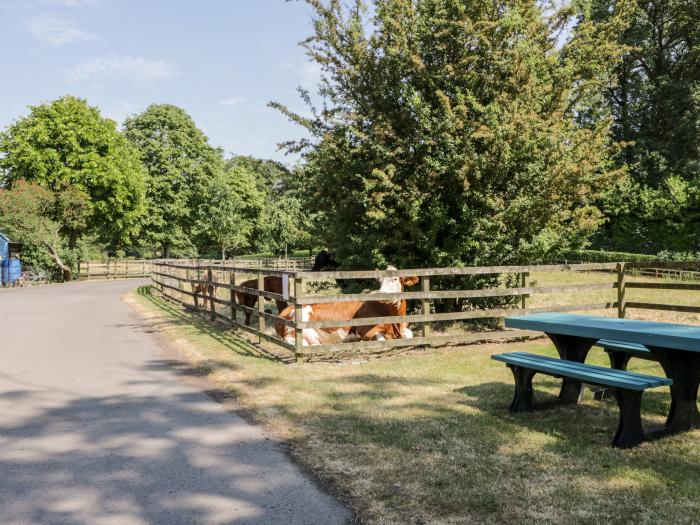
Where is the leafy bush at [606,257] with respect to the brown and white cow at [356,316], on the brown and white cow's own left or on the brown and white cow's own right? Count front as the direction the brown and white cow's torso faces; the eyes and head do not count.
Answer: on the brown and white cow's own left

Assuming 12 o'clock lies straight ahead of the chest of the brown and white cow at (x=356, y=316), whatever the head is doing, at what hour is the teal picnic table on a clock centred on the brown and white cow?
The teal picnic table is roughly at 2 o'clock from the brown and white cow.

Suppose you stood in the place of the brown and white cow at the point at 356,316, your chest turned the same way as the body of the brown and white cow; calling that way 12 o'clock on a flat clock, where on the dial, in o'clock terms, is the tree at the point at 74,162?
The tree is roughly at 8 o'clock from the brown and white cow.

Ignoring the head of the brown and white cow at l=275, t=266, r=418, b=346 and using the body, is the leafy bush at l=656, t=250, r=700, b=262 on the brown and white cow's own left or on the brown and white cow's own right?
on the brown and white cow's own left

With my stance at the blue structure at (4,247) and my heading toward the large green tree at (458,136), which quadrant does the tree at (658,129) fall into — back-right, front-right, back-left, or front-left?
front-left

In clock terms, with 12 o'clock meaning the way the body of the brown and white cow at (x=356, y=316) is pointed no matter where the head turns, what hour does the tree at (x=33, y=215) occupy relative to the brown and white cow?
The tree is roughly at 8 o'clock from the brown and white cow.

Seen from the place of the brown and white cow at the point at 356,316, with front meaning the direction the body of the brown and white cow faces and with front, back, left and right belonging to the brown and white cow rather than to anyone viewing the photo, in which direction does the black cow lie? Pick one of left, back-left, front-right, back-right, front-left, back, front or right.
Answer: left

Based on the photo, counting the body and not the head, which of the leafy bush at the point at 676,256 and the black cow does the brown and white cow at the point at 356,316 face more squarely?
the leafy bush

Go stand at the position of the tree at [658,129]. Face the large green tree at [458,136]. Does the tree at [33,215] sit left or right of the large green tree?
right

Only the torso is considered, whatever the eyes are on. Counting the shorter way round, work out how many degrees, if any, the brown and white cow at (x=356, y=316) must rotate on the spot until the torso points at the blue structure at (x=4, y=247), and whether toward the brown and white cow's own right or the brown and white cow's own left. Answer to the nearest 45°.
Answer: approximately 135° to the brown and white cow's own left

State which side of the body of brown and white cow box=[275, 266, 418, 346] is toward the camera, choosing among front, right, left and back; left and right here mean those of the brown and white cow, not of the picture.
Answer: right
